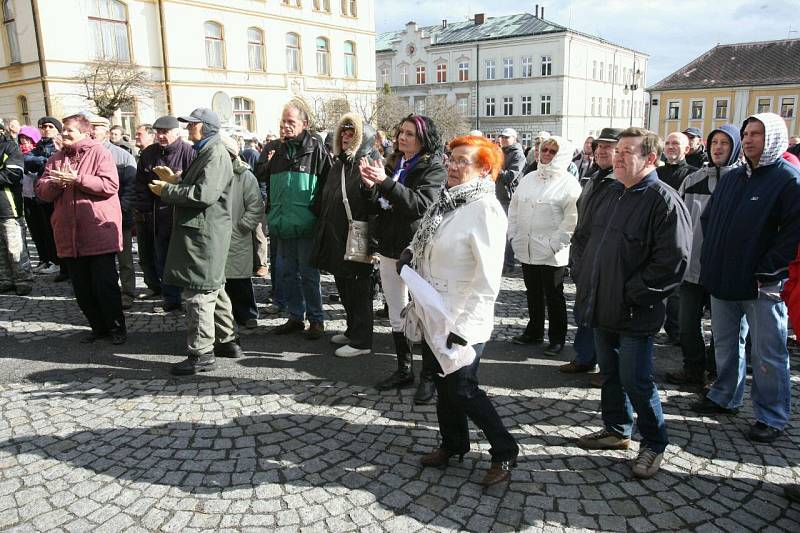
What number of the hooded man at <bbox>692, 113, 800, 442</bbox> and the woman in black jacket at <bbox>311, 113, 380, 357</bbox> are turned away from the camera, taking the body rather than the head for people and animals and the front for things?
0

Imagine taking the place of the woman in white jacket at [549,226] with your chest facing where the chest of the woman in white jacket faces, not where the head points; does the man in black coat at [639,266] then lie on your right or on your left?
on your left

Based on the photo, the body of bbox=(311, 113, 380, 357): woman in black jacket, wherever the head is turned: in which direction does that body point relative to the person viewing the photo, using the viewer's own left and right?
facing the viewer and to the left of the viewer

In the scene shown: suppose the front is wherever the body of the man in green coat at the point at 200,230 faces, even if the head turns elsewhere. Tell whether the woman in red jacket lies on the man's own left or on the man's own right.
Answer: on the man's own right

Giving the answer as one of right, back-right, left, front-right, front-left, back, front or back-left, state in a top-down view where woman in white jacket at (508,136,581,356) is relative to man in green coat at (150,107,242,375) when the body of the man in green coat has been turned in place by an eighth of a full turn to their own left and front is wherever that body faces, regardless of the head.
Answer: back-left

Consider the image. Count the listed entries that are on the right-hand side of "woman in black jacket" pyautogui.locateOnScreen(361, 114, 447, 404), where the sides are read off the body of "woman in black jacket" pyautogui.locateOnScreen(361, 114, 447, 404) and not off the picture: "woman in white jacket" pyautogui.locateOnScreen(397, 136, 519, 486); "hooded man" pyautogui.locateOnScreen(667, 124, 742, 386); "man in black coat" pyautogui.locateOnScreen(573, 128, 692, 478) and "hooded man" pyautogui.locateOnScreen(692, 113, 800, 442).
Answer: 0

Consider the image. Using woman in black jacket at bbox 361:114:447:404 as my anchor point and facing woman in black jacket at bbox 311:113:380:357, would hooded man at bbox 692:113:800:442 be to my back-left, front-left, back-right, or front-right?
back-right

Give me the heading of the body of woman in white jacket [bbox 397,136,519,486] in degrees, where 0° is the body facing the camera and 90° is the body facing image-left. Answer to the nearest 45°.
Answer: approximately 45°

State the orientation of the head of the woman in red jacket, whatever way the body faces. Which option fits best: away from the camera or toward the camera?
toward the camera

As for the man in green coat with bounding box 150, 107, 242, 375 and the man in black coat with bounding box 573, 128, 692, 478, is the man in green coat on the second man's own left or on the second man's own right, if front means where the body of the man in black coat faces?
on the second man's own right

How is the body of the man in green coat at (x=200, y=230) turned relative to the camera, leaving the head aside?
to the viewer's left

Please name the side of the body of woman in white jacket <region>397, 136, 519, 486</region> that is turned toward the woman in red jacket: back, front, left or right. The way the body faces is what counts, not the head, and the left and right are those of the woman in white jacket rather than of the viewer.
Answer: right

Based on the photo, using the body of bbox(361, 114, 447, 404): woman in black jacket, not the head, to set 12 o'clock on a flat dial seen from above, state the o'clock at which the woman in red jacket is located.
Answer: The woman in red jacket is roughly at 2 o'clock from the woman in black jacket.

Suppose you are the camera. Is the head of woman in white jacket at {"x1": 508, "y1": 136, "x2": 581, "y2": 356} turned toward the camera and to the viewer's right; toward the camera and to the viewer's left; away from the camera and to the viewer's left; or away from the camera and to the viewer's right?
toward the camera and to the viewer's left

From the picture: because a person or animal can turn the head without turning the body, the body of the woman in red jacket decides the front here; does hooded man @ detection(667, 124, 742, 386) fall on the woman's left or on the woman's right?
on the woman's left

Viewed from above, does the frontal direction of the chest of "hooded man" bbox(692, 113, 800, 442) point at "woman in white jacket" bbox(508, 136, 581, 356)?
no
